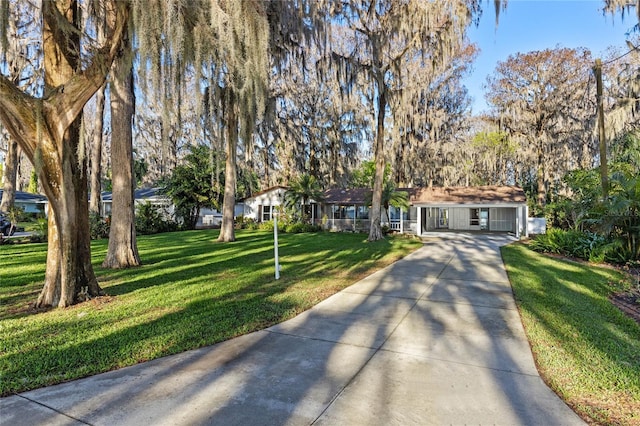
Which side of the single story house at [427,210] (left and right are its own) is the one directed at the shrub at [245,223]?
right

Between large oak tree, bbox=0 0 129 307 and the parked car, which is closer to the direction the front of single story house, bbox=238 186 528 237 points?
the large oak tree

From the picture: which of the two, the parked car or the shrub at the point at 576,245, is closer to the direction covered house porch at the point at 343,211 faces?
the shrub

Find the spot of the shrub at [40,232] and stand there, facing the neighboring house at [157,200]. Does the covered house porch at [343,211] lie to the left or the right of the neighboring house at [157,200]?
right

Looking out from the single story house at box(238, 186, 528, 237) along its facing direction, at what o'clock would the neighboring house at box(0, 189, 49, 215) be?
The neighboring house is roughly at 3 o'clock from the single story house.

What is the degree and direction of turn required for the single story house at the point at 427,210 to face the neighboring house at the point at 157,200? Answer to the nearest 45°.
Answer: approximately 90° to its right

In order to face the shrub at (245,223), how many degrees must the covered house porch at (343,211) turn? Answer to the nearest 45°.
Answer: approximately 90° to its right

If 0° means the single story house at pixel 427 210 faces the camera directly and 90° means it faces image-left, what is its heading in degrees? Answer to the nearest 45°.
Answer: approximately 0°

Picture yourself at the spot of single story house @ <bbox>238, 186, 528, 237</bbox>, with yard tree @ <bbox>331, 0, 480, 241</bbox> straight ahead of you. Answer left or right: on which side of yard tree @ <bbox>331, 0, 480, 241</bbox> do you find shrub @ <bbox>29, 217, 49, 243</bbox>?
right

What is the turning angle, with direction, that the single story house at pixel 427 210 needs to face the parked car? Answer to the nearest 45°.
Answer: approximately 45° to its right

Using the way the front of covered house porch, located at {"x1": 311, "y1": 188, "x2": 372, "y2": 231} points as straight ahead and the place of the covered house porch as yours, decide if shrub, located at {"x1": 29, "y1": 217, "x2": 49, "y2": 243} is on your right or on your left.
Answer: on your right

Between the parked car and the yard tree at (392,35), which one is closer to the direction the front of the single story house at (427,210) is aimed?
the yard tree

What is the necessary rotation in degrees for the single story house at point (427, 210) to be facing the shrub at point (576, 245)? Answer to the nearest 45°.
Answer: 0° — it already faces it

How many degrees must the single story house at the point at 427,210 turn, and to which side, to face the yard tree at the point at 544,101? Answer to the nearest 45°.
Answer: approximately 90° to its left
